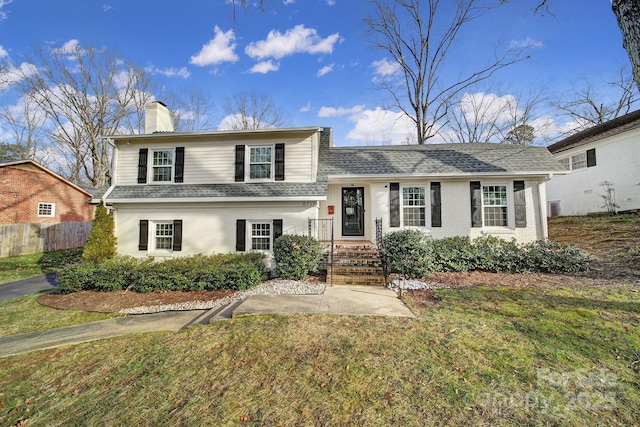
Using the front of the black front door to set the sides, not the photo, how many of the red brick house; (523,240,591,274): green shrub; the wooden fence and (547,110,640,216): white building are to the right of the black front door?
2

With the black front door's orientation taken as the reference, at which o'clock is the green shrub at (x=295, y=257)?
The green shrub is roughly at 1 o'clock from the black front door.

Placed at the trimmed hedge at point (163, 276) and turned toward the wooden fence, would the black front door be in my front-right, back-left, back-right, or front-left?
back-right

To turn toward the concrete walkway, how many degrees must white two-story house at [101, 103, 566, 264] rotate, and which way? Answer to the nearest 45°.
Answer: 0° — it already faces it

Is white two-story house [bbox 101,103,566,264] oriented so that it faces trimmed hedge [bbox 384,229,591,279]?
no

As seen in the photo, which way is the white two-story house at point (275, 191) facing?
toward the camera

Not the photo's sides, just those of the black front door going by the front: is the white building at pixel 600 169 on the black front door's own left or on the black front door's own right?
on the black front door's own left

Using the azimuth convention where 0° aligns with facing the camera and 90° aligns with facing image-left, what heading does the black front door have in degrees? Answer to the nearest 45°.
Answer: approximately 0°

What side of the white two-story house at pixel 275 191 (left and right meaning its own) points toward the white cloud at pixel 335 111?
back

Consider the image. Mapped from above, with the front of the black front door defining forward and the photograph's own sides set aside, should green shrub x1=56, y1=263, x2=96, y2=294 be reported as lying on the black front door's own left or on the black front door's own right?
on the black front door's own right
